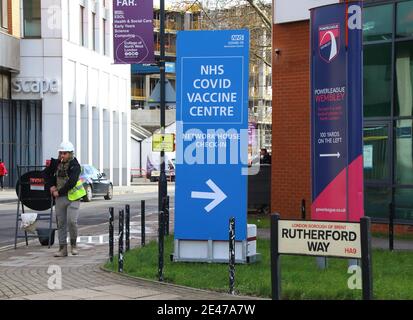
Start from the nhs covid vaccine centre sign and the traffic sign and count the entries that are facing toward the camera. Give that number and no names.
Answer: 2

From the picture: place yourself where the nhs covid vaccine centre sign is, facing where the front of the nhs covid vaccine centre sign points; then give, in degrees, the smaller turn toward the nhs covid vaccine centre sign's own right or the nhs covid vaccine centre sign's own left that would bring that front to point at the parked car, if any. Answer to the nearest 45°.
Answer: approximately 180°

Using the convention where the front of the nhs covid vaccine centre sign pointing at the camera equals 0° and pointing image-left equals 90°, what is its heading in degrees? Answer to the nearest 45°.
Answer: approximately 0°

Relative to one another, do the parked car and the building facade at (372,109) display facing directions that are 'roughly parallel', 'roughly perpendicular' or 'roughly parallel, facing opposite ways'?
roughly perpendicular

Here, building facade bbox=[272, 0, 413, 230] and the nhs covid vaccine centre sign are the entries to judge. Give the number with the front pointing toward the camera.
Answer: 2

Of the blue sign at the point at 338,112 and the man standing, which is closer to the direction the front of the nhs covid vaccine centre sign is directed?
the blue sign

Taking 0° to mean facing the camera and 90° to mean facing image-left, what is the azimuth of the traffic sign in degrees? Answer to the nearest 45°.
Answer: approximately 0°
